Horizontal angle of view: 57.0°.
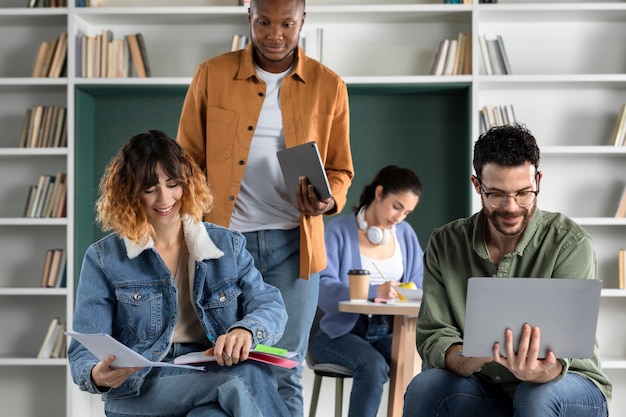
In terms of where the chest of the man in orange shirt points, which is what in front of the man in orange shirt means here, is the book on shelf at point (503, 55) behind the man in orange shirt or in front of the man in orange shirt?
behind

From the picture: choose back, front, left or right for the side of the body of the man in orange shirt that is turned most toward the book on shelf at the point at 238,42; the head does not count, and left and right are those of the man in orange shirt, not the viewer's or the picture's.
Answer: back

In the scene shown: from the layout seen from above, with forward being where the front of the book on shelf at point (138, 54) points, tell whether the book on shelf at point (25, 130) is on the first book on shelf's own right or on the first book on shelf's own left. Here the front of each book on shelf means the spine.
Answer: on the first book on shelf's own right

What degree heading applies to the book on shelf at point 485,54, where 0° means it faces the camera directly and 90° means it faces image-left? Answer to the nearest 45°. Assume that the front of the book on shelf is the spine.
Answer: approximately 0°

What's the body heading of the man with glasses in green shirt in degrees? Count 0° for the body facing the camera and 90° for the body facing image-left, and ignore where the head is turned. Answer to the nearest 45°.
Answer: approximately 0°

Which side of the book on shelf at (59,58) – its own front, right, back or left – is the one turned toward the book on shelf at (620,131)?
left
